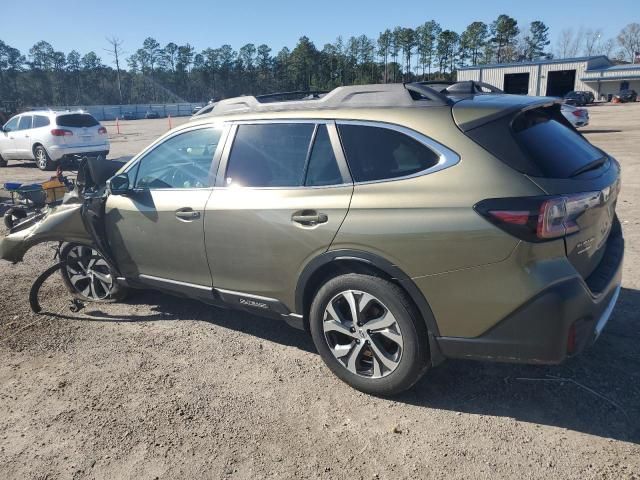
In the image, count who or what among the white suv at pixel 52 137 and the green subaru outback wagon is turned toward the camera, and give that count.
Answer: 0

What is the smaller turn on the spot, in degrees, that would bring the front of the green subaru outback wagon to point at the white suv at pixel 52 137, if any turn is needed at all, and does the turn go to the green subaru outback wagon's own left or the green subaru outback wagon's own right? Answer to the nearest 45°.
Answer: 0° — it already faces it

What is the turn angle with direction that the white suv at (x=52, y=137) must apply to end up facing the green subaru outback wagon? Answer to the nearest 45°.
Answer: approximately 135° to its left

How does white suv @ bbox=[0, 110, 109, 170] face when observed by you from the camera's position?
facing away from the viewer and to the left of the viewer

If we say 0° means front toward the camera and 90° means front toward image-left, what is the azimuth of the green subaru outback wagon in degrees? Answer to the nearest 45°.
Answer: approximately 135°
